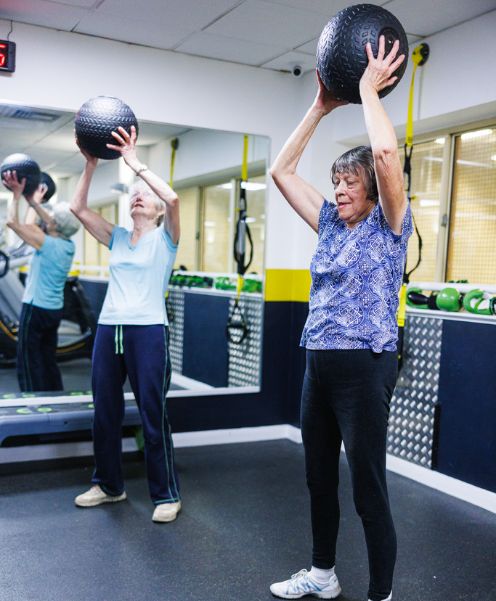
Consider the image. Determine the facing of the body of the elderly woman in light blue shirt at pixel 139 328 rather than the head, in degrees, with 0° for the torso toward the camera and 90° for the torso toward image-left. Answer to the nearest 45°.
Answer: approximately 45°

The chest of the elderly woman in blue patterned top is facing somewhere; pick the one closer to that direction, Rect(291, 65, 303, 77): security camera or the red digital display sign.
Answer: the red digital display sign

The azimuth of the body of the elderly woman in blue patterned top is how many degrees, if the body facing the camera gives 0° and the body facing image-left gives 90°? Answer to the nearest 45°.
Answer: approximately 45°
